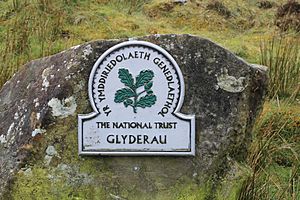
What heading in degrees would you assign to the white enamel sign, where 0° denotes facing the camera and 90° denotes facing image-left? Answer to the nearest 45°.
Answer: approximately 0°
